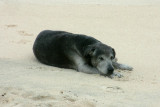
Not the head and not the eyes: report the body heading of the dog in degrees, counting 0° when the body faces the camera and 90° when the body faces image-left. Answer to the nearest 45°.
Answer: approximately 315°
